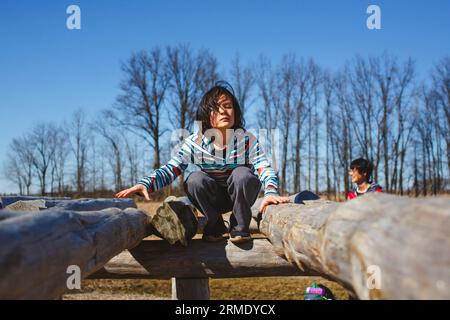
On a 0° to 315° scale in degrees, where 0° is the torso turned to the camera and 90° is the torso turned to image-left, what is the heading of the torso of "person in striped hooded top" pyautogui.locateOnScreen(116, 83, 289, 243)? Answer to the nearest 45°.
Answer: approximately 0°

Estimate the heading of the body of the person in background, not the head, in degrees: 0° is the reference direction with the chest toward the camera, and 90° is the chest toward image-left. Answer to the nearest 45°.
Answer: approximately 45°

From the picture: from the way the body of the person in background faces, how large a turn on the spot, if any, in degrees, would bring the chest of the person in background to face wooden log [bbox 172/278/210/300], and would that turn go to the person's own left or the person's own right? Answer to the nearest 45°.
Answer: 0° — they already face it

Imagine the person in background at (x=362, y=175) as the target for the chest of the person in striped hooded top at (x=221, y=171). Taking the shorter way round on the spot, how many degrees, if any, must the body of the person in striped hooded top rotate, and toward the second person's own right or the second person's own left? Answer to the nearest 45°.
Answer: approximately 135° to the second person's own left
